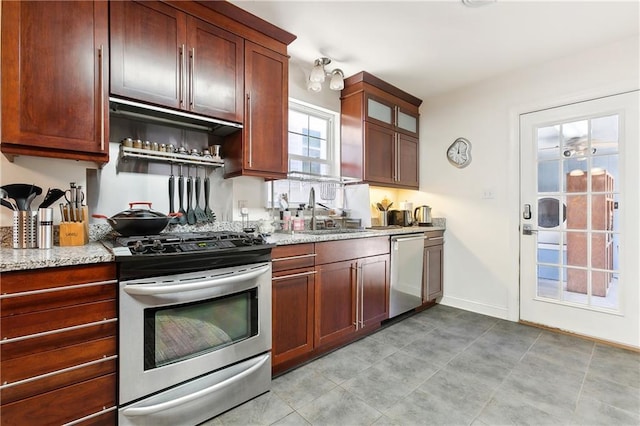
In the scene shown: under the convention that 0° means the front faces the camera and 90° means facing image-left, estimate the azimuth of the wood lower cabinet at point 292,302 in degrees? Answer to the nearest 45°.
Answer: approximately 315°

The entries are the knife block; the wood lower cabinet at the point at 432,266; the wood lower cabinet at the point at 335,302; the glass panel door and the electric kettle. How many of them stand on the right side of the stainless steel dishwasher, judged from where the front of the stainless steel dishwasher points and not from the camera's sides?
2

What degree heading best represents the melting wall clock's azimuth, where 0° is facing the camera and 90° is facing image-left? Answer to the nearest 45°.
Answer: approximately 0°

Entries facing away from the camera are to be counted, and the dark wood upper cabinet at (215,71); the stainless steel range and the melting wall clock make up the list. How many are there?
0

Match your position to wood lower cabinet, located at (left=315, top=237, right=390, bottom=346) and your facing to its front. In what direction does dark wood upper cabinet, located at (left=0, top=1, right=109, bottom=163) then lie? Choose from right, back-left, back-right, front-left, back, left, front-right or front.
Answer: right

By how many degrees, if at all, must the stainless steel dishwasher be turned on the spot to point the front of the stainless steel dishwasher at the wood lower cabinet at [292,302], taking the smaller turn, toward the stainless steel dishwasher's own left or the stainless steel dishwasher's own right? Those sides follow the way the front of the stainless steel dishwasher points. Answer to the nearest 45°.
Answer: approximately 90° to the stainless steel dishwasher's own right

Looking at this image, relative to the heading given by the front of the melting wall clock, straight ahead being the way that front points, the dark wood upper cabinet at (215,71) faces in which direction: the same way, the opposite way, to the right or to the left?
to the left

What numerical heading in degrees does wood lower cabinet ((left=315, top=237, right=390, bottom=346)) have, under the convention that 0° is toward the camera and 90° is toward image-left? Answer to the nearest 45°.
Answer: approximately 315°

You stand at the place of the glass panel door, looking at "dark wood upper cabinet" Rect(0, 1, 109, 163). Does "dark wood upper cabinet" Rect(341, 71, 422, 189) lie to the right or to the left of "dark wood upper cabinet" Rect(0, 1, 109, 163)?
right

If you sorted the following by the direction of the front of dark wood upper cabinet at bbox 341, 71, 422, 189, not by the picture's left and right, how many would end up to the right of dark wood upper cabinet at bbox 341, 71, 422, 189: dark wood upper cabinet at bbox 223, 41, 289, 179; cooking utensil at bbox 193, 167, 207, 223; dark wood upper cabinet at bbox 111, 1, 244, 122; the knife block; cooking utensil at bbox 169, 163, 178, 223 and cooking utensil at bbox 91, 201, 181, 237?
6

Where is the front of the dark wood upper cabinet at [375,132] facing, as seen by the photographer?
facing the viewer and to the right of the viewer
